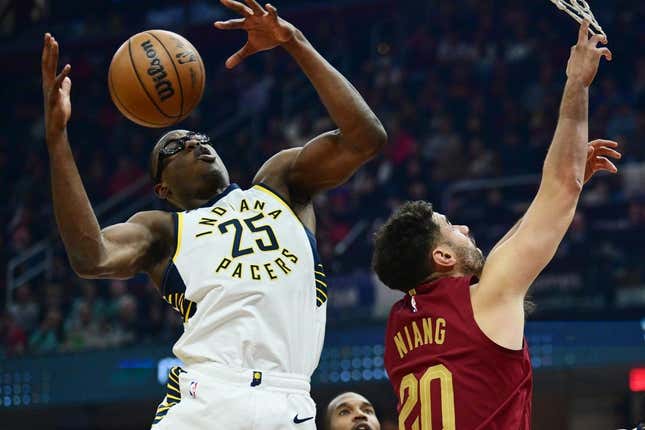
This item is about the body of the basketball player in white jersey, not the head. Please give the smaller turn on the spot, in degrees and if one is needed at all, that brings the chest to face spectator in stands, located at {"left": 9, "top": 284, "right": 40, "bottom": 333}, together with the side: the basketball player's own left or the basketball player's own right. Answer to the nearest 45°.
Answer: approximately 180°

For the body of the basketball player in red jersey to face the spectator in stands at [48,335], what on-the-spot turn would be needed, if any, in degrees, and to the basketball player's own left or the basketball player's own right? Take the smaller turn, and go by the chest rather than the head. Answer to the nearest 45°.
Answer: approximately 90° to the basketball player's own left

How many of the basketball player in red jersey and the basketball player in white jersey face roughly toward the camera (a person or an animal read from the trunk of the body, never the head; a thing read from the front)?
1

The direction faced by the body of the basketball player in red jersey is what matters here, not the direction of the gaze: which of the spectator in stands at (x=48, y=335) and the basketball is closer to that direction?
the spectator in stands

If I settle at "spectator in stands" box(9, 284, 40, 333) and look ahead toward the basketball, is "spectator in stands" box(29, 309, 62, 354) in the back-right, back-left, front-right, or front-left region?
front-left

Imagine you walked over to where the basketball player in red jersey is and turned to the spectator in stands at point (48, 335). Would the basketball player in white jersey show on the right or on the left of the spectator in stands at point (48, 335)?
left

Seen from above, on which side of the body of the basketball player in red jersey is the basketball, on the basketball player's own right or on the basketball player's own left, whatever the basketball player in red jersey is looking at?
on the basketball player's own left

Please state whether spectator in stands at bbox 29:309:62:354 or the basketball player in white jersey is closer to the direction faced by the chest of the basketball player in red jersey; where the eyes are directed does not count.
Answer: the spectator in stands

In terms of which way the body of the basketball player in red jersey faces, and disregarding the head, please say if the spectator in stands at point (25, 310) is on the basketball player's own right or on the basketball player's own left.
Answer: on the basketball player's own left

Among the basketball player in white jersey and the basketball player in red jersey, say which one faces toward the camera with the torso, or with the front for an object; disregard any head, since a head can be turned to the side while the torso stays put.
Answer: the basketball player in white jersey

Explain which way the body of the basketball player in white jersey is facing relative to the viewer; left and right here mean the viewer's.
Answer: facing the viewer
